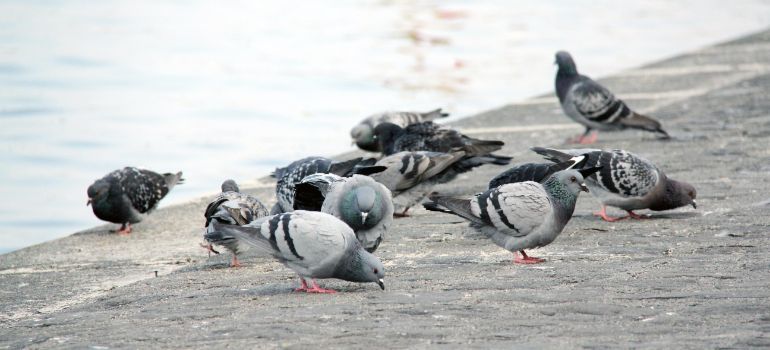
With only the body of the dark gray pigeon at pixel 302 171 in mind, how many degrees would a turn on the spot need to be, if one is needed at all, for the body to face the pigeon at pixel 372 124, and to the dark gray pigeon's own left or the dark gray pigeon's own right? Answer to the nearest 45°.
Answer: approximately 90° to the dark gray pigeon's own right

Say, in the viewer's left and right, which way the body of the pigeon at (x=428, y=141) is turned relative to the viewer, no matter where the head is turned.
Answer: facing to the left of the viewer

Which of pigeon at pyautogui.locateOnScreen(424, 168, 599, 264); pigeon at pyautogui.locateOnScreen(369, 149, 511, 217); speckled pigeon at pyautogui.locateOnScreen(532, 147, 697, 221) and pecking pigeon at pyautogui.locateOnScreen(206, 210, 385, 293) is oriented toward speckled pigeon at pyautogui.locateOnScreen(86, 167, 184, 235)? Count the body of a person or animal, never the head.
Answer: pigeon at pyautogui.locateOnScreen(369, 149, 511, 217)

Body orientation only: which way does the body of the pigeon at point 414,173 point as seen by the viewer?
to the viewer's left

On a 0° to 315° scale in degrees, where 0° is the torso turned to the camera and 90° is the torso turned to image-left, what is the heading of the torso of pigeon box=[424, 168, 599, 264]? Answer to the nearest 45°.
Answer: approximately 270°

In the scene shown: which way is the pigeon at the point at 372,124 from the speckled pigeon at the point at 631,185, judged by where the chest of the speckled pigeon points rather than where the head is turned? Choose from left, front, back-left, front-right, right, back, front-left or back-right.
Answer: back-left

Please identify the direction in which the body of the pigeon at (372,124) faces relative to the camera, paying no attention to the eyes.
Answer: to the viewer's left

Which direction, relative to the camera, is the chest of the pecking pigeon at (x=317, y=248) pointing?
to the viewer's right

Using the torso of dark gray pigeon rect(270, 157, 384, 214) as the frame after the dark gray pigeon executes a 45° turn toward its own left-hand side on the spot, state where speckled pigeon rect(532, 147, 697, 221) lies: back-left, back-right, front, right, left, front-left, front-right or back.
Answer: back-left

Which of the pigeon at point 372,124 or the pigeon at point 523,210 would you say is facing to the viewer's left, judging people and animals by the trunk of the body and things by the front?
the pigeon at point 372,124

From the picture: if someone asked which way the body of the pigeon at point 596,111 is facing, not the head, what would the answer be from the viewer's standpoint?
to the viewer's left
